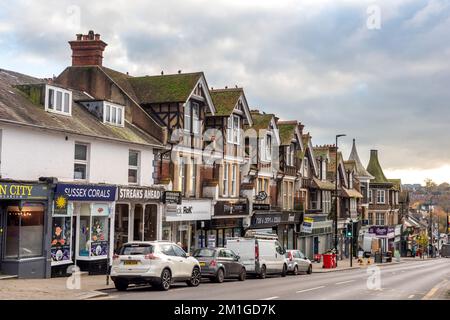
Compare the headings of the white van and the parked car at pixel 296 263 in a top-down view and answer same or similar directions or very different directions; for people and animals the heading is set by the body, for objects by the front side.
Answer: same or similar directions

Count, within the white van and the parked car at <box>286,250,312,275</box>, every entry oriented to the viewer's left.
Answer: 0

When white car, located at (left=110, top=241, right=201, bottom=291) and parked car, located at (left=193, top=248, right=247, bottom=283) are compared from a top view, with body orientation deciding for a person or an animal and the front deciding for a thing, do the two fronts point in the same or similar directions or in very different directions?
same or similar directions
